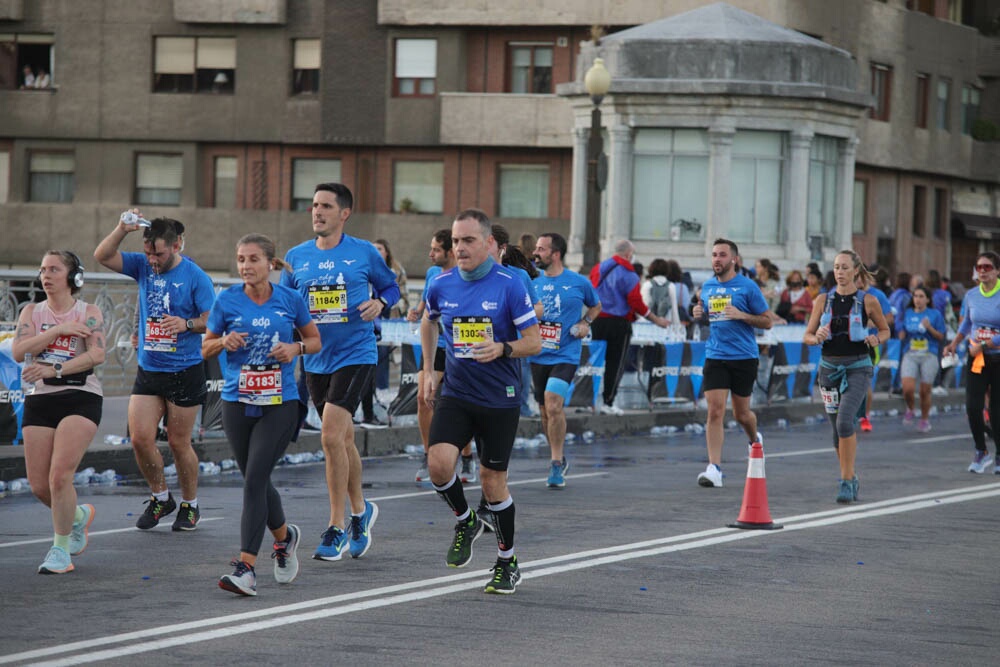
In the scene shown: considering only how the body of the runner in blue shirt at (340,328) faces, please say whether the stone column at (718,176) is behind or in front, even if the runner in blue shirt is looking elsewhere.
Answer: behind

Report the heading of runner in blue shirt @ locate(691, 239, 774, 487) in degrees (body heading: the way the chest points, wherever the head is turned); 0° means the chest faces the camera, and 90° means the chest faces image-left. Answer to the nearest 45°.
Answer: approximately 45°

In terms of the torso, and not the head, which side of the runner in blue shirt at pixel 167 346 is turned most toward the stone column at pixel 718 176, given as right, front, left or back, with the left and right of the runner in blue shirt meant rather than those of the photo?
back

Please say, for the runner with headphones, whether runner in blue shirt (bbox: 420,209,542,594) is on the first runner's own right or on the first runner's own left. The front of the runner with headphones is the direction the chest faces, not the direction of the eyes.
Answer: on the first runner's own left

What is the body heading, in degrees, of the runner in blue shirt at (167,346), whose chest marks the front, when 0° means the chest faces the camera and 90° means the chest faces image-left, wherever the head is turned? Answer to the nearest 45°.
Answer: approximately 45°

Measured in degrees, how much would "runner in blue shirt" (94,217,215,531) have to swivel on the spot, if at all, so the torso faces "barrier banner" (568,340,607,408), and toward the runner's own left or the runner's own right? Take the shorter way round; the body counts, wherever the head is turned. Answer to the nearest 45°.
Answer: approximately 180°

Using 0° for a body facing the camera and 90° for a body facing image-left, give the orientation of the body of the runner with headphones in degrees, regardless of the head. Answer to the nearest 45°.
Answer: approximately 45°

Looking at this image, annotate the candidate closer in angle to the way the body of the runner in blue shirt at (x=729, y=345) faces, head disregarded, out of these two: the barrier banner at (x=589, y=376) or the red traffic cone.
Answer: the red traffic cone

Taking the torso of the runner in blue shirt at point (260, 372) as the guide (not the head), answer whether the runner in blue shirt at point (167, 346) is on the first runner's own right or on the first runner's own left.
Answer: on the first runner's own right

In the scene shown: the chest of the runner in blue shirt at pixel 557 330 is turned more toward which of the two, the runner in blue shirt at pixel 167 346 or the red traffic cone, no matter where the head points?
the runner in blue shirt

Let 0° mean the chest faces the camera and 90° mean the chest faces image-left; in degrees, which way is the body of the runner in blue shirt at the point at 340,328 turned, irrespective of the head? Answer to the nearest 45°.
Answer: approximately 45°

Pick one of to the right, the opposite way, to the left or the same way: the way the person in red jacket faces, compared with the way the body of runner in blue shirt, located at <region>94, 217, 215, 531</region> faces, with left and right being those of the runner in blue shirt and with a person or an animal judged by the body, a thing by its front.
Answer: the opposite way

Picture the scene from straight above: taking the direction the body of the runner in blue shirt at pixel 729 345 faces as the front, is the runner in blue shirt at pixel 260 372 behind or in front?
in front

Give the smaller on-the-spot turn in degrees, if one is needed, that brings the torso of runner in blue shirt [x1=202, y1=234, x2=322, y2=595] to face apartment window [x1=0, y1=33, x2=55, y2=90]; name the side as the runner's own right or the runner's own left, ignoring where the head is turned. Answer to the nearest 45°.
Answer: approximately 135° to the runner's own right
